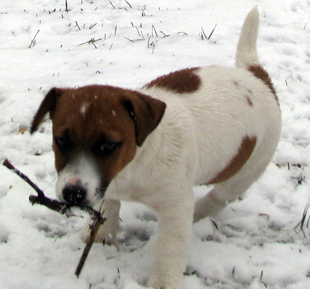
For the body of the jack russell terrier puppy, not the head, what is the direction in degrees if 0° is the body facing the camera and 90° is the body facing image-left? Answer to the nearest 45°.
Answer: approximately 45°
